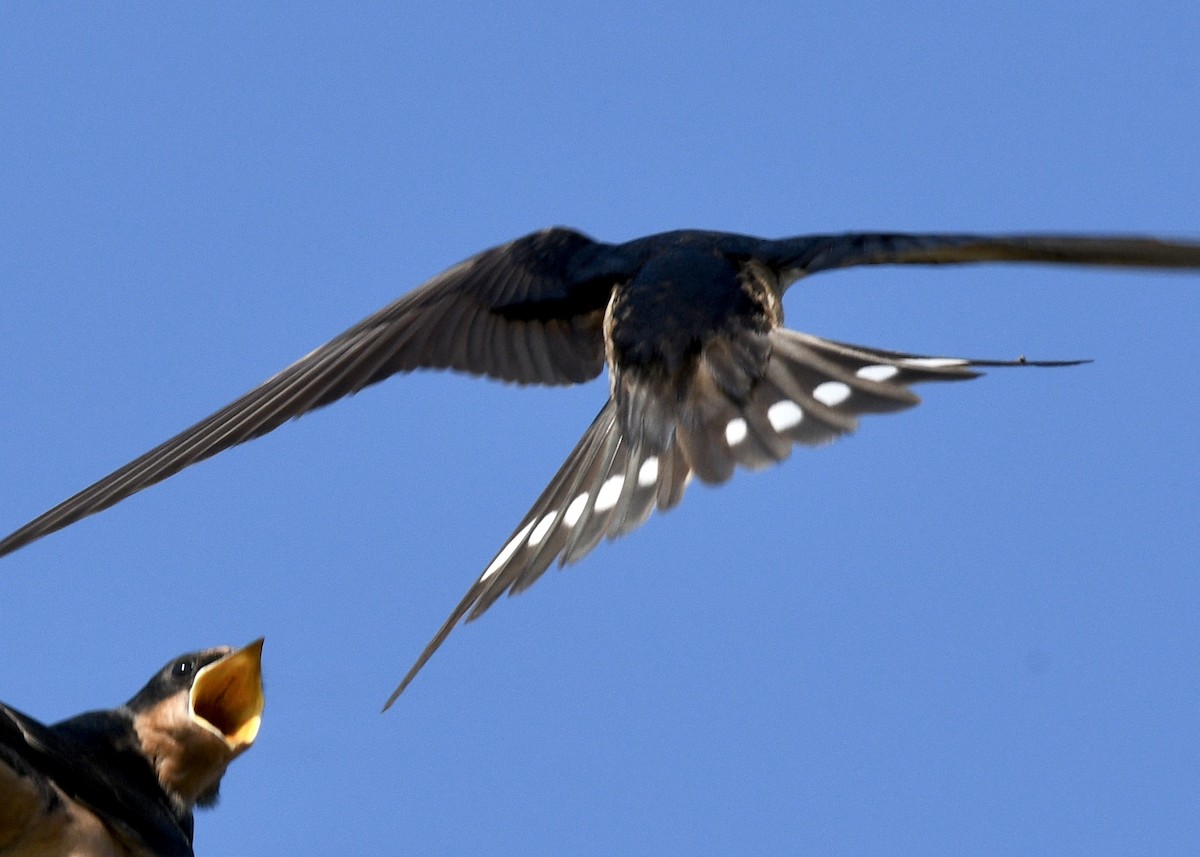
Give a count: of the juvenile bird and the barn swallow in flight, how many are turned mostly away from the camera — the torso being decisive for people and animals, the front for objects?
1

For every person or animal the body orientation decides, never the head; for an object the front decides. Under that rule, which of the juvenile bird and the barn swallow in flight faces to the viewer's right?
the juvenile bird

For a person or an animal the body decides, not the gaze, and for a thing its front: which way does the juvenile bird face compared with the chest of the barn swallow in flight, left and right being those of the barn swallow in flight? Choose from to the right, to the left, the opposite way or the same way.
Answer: to the right

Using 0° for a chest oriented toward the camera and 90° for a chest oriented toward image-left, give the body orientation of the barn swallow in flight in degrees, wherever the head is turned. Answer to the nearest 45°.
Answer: approximately 180°

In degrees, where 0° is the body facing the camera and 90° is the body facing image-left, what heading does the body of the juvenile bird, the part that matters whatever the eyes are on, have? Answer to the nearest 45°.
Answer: approximately 270°
